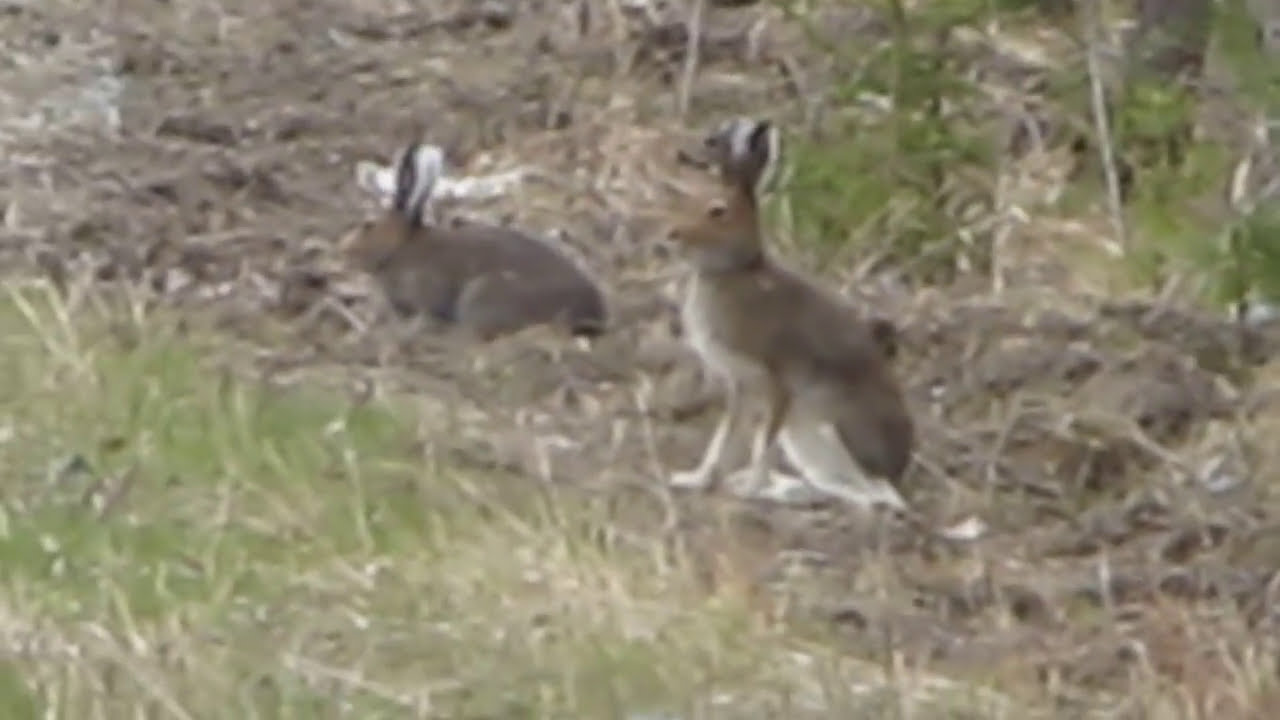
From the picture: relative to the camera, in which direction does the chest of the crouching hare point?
to the viewer's left

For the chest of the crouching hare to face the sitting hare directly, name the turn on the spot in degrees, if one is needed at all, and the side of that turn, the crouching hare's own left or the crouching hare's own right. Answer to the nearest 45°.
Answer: approximately 135° to the crouching hare's own left

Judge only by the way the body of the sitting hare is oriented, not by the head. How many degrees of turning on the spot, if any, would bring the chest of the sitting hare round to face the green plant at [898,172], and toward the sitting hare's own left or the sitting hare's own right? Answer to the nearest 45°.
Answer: approximately 90° to the sitting hare's own right

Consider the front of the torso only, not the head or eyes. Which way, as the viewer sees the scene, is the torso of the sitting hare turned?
to the viewer's left

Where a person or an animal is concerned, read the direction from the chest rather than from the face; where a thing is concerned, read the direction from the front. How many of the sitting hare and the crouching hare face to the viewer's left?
2

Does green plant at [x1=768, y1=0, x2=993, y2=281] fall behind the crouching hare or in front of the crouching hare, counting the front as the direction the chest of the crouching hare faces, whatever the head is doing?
behind
